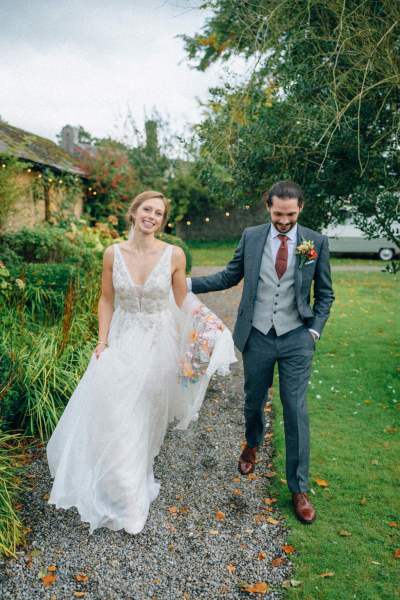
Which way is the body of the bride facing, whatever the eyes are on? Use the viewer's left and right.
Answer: facing the viewer

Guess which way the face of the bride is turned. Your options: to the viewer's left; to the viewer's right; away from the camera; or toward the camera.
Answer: toward the camera

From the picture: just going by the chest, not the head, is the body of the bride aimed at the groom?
no

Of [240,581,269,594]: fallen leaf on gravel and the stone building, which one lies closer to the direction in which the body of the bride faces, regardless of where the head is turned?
the fallen leaf on gravel

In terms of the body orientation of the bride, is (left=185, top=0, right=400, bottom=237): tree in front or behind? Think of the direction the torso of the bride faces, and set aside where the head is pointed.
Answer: behind

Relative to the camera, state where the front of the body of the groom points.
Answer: toward the camera

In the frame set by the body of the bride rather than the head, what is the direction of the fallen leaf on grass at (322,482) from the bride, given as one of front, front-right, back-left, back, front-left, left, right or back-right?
left

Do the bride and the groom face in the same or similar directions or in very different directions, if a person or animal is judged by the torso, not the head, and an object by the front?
same or similar directions
